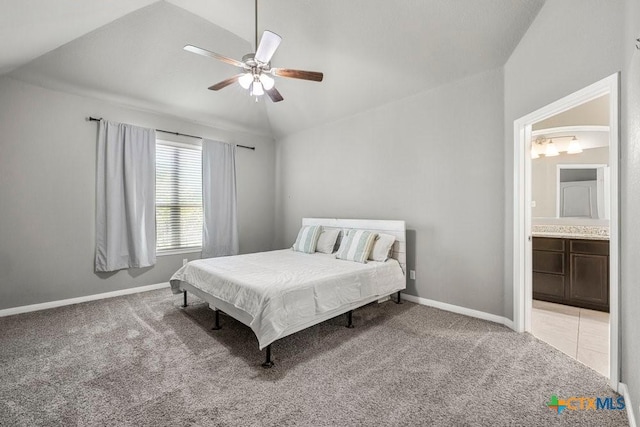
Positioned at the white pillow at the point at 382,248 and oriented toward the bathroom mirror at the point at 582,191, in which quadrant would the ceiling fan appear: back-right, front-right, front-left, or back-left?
back-right

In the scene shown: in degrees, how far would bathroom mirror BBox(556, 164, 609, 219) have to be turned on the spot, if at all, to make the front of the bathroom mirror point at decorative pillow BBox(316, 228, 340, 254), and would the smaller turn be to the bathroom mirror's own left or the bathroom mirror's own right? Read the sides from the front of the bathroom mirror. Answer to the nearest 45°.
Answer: approximately 45° to the bathroom mirror's own right

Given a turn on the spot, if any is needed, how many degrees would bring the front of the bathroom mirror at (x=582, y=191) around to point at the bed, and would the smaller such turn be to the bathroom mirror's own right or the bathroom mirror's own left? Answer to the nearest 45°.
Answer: approximately 45° to the bathroom mirror's own right

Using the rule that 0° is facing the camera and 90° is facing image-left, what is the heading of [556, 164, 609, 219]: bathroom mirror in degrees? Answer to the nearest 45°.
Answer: approximately 0°

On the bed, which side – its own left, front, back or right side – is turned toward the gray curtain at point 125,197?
right

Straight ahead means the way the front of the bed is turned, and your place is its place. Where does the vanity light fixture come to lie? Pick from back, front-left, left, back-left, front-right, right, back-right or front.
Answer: back-left

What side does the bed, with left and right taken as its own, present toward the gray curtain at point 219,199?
right

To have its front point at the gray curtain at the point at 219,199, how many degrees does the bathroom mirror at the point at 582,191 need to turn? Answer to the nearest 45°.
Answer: approximately 45° to its right

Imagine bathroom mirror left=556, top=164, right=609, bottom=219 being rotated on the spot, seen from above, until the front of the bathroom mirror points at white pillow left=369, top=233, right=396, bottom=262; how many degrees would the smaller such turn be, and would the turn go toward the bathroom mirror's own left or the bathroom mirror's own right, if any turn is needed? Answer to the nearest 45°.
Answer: approximately 45° to the bathroom mirror's own right
